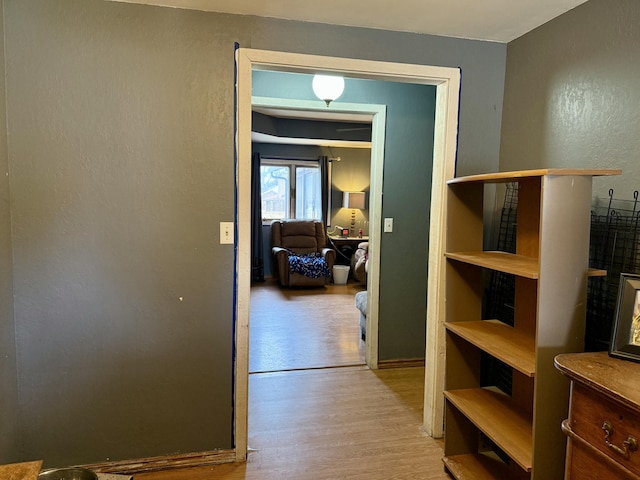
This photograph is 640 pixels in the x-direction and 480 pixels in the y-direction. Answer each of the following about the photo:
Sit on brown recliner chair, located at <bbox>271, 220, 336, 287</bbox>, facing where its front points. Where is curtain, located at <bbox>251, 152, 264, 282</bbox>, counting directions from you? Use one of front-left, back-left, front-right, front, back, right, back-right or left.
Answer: right

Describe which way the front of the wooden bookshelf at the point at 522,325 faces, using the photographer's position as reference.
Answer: facing the viewer and to the left of the viewer

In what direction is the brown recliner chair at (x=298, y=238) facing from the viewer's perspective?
toward the camera

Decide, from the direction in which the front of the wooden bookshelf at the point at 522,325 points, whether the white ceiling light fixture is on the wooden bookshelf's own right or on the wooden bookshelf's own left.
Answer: on the wooden bookshelf's own right

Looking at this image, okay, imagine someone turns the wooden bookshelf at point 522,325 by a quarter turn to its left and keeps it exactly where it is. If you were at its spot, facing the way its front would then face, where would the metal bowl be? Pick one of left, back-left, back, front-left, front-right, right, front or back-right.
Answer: right

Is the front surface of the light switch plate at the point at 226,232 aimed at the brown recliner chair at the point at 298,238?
no

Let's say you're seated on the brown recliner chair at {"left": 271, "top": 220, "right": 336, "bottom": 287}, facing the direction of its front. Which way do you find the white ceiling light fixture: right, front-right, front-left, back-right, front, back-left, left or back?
front

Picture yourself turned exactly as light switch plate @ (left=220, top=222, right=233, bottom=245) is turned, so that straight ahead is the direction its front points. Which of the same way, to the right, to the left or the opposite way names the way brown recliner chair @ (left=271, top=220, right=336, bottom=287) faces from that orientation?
the same way

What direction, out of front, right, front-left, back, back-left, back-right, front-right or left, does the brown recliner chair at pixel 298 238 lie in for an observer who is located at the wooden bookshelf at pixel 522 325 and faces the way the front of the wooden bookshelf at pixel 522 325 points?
right

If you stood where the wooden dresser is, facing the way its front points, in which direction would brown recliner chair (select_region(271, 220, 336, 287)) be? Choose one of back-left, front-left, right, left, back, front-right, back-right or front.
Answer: right

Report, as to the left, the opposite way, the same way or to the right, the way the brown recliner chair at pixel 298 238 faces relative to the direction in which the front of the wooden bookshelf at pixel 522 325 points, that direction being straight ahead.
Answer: to the left

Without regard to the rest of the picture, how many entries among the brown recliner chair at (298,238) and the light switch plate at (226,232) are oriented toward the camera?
2

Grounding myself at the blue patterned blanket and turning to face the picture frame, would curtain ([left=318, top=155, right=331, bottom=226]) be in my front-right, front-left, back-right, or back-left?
back-left

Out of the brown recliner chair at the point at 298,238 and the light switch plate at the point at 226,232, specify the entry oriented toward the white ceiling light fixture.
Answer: the brown recliner chair

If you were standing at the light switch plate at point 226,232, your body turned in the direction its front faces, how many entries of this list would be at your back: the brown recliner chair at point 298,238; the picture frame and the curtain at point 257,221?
2

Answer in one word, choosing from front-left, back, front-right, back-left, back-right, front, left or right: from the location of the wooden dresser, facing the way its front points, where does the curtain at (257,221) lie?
right

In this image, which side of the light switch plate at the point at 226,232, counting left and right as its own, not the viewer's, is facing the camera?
front

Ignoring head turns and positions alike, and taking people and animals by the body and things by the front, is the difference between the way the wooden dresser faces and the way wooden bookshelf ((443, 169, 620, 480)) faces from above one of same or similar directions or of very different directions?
same or similar directions

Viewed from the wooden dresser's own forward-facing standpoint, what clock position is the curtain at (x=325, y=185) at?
The curtain is roughly at 3 o'clock from the wooden dresser.
